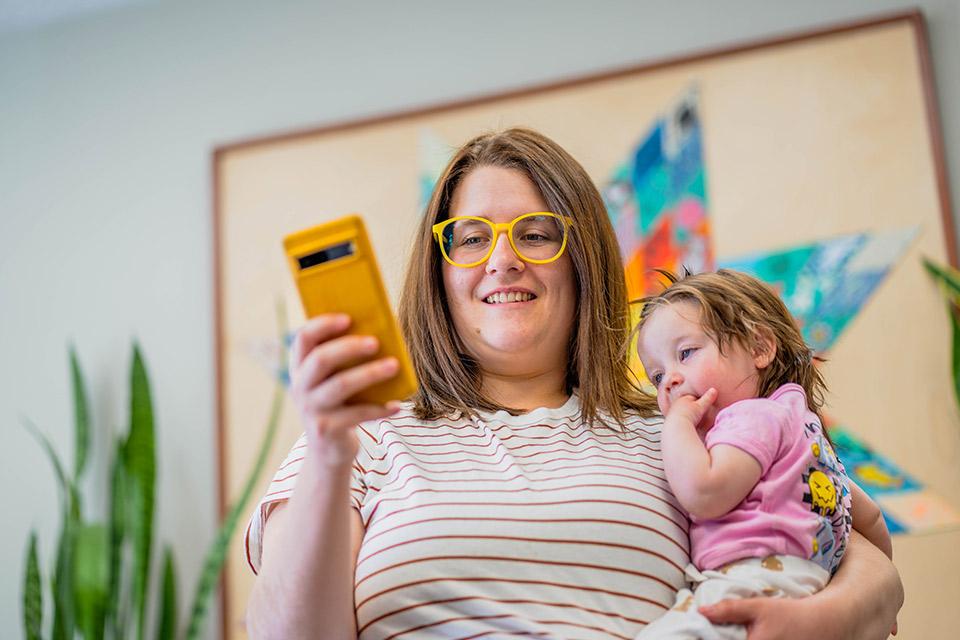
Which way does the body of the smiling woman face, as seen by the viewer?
toward the camera

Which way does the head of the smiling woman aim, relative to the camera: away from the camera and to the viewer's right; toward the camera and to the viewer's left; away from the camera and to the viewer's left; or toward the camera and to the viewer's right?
toward the camera and to the viewer's left

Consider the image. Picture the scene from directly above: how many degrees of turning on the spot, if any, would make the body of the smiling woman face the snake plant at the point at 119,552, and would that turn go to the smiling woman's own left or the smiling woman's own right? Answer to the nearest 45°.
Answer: approximately 135° to the smiling woman's own right

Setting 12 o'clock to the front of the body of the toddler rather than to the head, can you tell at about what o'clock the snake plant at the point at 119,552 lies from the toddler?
The snake plant is roughly at 1 o'clock from the toddler.

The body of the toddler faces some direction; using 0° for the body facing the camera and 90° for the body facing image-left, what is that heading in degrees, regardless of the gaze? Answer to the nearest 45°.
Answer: approximately 90°
